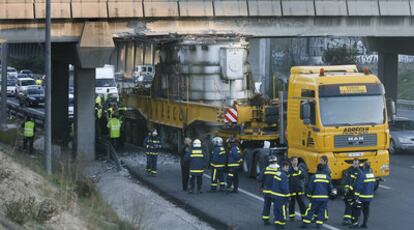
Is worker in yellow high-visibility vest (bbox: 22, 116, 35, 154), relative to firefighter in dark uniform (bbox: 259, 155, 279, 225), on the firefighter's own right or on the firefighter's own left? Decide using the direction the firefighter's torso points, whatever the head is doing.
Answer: on the firefighter's own left

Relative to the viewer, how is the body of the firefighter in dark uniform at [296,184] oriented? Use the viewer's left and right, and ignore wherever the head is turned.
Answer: facing the viewer

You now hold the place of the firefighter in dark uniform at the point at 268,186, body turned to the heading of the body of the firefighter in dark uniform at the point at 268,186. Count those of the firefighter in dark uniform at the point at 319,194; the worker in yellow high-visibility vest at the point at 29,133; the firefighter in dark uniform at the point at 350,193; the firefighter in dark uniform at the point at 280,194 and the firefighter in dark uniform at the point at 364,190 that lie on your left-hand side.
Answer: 1

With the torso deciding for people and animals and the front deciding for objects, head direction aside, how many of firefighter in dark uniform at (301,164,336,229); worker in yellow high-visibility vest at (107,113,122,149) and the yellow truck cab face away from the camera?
2

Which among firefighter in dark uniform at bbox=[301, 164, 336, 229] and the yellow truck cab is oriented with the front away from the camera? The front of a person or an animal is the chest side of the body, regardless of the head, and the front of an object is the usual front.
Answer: the firefighter in dark uniform

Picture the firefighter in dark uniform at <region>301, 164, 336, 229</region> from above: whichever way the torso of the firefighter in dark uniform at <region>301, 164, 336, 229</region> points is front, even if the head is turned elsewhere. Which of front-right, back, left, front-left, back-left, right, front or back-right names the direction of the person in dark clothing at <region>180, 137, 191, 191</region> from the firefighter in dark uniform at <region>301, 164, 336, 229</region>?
front-left

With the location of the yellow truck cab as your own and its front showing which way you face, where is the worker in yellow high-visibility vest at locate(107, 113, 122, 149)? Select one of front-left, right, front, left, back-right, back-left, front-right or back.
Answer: back

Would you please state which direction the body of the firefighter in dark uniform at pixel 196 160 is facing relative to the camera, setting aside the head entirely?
away from the camera

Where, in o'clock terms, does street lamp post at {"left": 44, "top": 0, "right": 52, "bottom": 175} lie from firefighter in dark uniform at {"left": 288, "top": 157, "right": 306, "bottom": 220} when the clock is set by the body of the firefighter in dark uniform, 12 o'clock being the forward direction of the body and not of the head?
The street lamp post is roughly at 4 o'clock from the firefighter in dark uniform.
